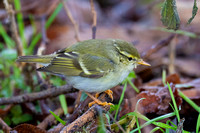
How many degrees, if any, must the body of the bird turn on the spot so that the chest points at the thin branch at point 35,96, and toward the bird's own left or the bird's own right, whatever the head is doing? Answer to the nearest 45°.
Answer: approximately 180°

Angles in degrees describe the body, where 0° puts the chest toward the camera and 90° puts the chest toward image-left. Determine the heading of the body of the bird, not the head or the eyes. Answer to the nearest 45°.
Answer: approximately 270°

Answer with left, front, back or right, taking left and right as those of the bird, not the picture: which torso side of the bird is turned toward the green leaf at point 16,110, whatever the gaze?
back
